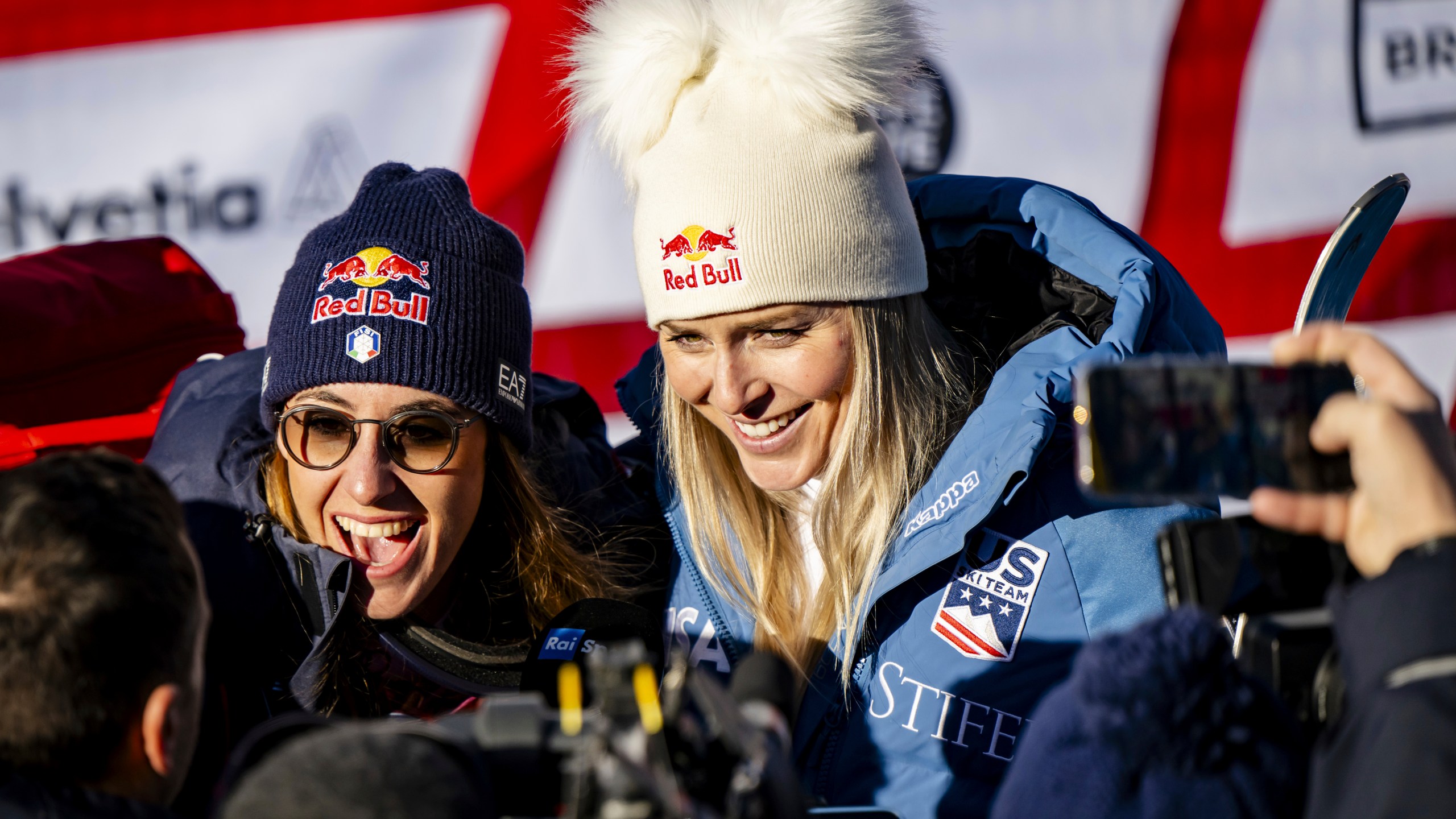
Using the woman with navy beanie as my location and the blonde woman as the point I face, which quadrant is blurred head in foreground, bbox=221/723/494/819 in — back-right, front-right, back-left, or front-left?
front-right

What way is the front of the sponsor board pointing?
toward the camera

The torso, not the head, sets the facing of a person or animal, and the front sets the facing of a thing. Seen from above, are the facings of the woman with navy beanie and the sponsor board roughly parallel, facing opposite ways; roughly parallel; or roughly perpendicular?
roughly parallel

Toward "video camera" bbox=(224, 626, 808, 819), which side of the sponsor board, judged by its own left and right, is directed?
front

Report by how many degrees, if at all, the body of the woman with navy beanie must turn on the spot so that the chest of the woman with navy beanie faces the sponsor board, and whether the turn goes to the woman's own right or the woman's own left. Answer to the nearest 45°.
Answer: approximately 180°

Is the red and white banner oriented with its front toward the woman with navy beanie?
yes

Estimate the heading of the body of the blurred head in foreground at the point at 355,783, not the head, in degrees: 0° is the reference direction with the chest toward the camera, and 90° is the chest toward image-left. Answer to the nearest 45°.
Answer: approximately 180°

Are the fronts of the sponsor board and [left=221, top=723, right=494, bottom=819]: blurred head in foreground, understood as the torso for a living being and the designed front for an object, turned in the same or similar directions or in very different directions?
very different directions

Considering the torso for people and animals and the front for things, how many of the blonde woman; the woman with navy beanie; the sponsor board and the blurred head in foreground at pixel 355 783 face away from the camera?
1

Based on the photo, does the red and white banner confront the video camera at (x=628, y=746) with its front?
yes

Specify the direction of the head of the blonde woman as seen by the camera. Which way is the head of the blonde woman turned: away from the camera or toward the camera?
toward the camera

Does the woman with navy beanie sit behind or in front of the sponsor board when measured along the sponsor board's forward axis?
in front

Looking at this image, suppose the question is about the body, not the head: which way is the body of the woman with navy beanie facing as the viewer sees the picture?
toward the camera

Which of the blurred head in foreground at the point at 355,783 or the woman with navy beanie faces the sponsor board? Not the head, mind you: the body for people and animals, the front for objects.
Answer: the blurred head in foreground

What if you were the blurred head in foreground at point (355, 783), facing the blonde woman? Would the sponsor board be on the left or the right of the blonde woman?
left

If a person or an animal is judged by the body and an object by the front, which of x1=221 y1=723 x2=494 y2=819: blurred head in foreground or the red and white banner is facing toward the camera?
the red and white banner

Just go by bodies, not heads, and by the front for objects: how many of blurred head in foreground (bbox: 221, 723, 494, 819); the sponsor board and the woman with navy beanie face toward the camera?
2

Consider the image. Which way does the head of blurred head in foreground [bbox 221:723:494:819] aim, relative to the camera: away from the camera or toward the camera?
away from the camera
